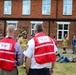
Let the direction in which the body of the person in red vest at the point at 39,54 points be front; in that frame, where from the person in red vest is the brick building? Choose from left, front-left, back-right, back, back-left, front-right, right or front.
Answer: front-right

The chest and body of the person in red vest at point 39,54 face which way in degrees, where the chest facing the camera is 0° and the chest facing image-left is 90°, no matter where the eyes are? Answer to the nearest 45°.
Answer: approximately 135°
